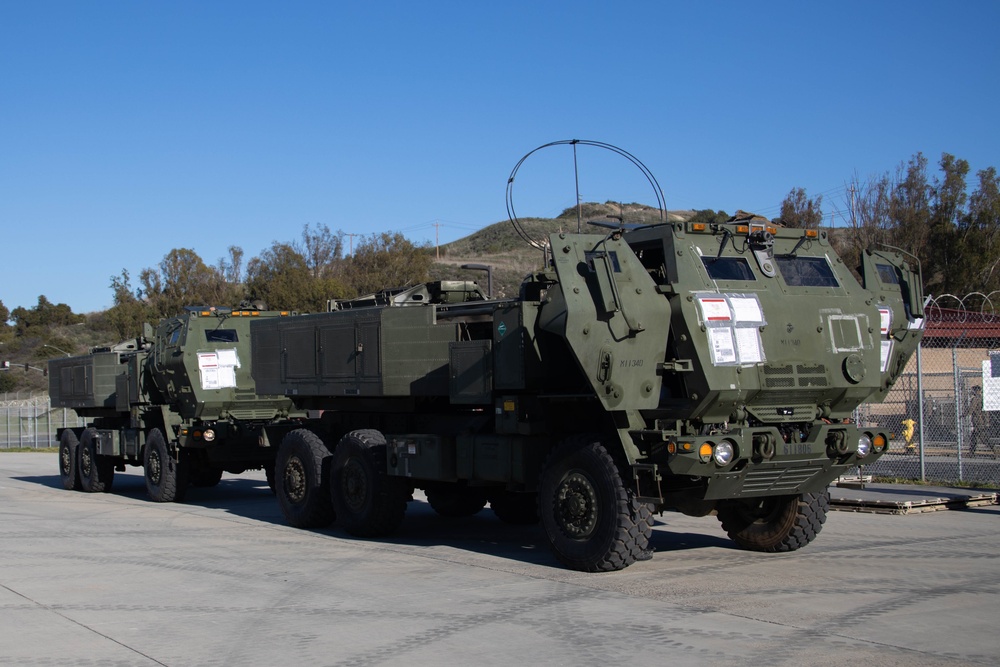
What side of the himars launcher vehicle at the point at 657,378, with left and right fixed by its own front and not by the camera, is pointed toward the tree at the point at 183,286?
back

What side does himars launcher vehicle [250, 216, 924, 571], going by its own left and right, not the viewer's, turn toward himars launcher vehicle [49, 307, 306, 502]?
back

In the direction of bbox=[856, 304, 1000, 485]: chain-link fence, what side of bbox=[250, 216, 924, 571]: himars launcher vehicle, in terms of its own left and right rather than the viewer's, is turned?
left

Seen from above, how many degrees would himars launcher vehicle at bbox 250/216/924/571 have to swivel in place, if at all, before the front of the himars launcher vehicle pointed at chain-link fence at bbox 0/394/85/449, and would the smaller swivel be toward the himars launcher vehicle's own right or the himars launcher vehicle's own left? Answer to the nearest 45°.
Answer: approximately 180°

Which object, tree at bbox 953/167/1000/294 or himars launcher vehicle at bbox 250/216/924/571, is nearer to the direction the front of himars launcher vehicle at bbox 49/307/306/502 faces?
the himars launcher vehicle

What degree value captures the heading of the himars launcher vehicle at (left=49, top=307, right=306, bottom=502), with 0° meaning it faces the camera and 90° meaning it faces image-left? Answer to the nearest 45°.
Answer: approximately 315°

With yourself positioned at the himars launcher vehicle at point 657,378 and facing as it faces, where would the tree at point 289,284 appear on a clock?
The tree is roughly at 7 o'clock from the himars launcher vehicle.

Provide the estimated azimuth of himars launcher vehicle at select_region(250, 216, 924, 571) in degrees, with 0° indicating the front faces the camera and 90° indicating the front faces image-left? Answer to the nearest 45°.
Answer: approximately 315°
